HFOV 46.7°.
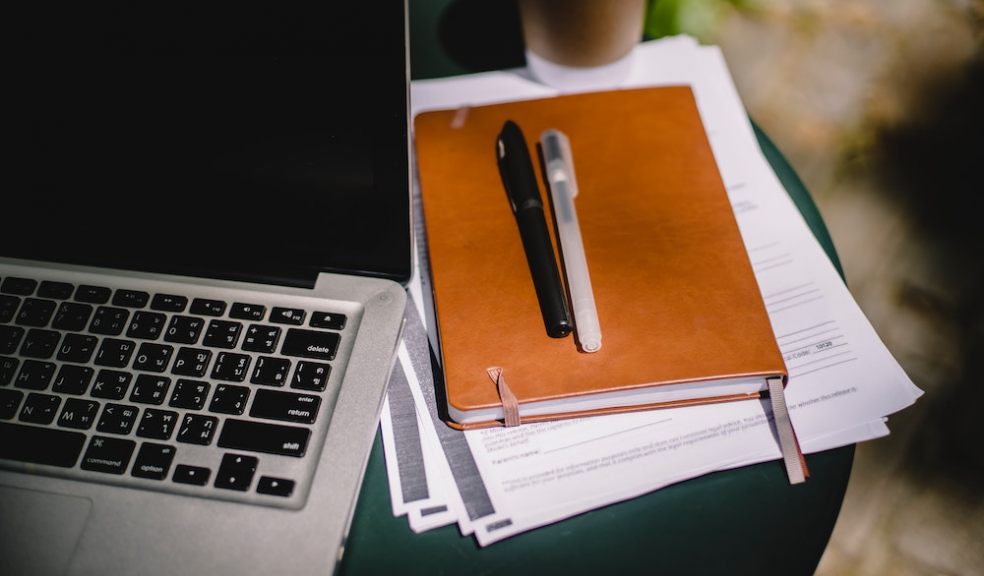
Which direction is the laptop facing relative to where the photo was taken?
toward the camera
